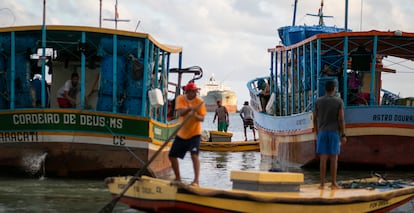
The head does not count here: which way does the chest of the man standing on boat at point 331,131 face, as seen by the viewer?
away from the camera

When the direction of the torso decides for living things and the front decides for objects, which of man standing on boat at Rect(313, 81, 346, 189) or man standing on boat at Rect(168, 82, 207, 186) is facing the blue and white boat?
man standing on boat at Rect(313, 81, 346, 189)

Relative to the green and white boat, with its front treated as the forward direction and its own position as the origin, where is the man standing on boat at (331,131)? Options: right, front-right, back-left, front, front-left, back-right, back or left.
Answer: back-right

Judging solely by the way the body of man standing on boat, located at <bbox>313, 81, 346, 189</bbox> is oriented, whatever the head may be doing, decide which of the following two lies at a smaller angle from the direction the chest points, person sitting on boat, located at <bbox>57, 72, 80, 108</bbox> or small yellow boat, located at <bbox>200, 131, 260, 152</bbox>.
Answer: the small yellow boat

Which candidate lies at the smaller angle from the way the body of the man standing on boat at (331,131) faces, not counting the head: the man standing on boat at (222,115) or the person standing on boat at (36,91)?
the man standing on boat
